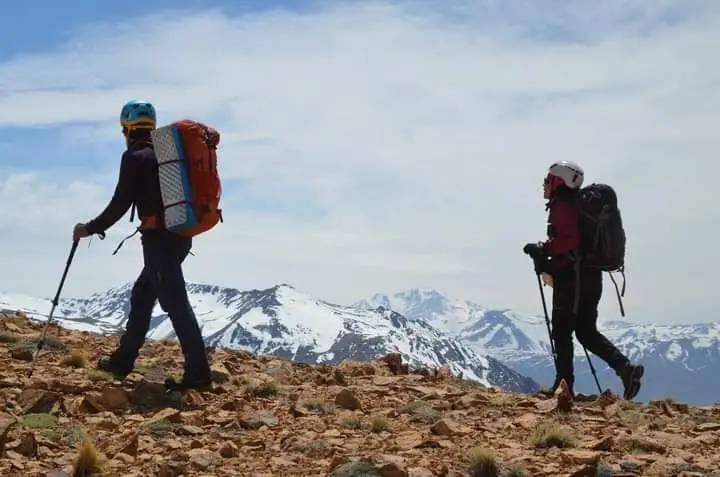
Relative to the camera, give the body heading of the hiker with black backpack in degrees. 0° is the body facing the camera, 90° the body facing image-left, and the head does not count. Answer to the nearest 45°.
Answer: approximately 90°

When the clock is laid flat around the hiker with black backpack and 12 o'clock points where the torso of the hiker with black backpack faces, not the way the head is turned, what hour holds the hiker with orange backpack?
The hiker with orange backpack is roughly at 11 o'clock from the hiker with black backpack.

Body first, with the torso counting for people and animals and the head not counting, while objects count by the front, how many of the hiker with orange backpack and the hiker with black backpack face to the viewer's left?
2

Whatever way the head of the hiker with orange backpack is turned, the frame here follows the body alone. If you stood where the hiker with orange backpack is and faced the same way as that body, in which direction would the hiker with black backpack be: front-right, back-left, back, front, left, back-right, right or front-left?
back

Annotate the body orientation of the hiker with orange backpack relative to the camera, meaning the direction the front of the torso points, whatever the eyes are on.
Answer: to the viewer's left
